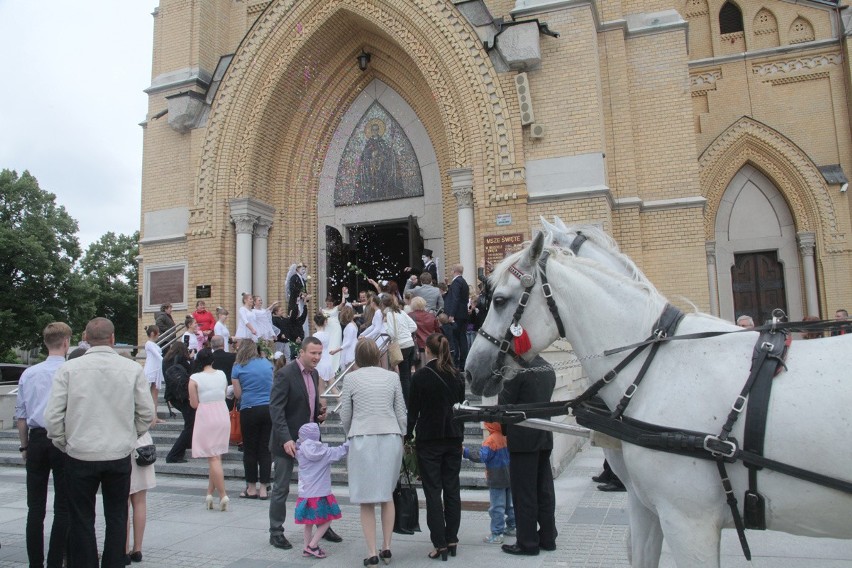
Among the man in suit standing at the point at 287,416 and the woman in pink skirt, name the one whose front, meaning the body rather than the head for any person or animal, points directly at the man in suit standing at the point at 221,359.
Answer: the woman in pink skirt

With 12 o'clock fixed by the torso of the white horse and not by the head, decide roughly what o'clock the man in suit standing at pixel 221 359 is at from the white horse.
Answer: The man in suit standing is roughly at 1 o'clock from the white horse.

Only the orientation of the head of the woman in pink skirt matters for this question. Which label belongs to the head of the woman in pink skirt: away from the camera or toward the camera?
away from the camera

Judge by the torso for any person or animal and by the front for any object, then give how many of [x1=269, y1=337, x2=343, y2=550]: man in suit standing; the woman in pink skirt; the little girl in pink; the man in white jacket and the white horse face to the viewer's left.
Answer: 1

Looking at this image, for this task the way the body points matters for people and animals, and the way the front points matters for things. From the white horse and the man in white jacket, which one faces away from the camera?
the man in white jacket

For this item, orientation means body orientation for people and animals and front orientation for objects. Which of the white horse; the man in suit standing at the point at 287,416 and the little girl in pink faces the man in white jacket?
the white horse

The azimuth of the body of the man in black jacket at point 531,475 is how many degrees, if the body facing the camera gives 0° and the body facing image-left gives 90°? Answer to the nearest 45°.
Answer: approximately 135°

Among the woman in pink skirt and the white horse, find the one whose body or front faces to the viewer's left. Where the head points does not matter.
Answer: the white horse

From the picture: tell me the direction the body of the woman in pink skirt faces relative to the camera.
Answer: away from the camera

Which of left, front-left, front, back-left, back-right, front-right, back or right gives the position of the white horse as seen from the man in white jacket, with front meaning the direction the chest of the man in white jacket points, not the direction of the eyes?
back-right

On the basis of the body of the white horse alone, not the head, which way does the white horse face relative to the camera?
to the viewer's left

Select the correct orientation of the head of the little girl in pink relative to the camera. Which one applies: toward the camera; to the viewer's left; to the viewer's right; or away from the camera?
away from the camera

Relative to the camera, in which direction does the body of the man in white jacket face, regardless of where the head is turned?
away from the camera
